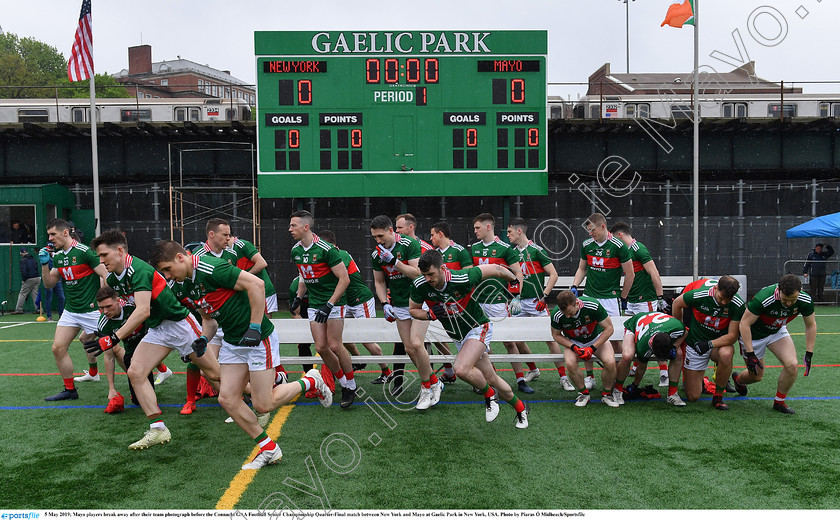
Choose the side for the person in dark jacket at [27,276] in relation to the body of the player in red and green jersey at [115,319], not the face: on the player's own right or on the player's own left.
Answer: on the player's own right

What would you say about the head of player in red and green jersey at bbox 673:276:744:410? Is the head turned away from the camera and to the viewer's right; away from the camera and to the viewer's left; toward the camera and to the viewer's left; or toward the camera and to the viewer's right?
toward the camera and to the viewer's left

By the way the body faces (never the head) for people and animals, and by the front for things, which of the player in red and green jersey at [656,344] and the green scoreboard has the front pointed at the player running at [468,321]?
the green scoreboard

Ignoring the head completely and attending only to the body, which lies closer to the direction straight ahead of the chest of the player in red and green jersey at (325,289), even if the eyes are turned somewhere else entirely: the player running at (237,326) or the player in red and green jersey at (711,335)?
the player running

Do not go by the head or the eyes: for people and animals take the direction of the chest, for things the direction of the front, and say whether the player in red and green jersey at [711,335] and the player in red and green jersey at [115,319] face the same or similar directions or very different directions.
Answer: same or similar directions

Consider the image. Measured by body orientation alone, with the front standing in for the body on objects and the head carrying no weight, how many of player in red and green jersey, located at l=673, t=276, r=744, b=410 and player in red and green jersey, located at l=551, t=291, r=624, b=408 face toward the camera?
2

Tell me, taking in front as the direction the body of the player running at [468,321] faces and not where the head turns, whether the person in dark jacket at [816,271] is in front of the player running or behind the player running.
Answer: behind

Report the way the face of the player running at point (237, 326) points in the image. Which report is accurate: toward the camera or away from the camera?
toward the camera

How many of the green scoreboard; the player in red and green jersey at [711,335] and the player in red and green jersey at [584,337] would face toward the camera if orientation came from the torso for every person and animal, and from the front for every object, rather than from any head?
3

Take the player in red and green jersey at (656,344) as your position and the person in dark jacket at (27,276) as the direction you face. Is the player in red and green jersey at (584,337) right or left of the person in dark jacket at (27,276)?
left

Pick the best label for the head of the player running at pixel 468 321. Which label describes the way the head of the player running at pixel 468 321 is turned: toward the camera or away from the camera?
toward the camera

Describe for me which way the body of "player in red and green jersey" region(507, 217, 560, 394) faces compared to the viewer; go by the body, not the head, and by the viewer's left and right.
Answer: facing the viewer and to the left of the viewer
